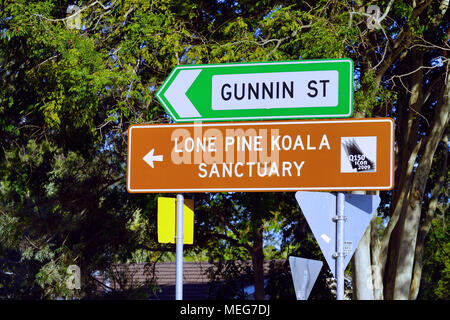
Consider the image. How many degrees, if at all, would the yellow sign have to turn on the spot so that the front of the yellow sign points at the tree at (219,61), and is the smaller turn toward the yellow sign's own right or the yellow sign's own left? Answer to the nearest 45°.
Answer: approximately 180°

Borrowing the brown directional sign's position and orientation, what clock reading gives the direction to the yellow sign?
The yellow sign is roughly at 4 o'clock from the brown directional sign.

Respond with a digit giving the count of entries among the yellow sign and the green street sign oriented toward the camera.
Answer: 2

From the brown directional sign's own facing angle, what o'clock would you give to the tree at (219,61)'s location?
The tree is roughly at 6 o'clock from the brown directional sign.

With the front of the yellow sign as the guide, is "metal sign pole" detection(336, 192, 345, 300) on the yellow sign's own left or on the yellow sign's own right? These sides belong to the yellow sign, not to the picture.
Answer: on the yellow sign's own left

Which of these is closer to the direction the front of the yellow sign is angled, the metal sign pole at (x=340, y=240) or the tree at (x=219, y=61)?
the metal sign pole

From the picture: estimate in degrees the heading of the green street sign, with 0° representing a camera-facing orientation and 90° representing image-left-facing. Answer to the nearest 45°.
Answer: approximately 0°
